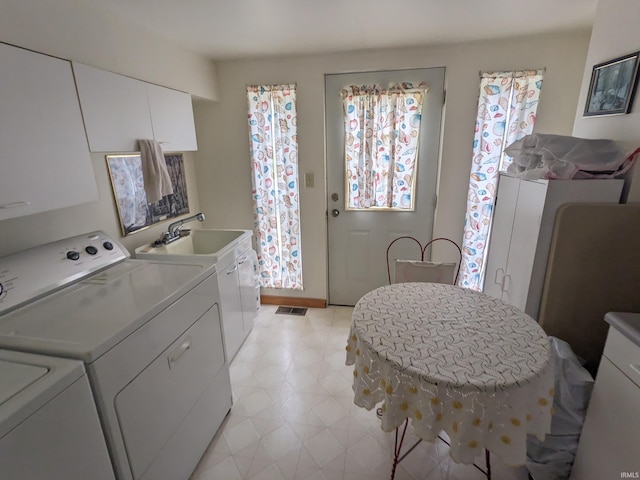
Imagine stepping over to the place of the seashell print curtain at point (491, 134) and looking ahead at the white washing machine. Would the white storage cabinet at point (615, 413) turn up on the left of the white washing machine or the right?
left

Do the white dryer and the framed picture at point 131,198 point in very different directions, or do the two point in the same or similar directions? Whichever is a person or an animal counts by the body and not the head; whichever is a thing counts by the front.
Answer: same or similar directions

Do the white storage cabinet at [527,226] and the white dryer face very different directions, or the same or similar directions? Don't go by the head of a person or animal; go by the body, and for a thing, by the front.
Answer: very different directions

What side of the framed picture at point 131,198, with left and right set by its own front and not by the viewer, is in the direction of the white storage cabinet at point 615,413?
front

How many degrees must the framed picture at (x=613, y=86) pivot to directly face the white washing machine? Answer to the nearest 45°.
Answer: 0° — it already faces it

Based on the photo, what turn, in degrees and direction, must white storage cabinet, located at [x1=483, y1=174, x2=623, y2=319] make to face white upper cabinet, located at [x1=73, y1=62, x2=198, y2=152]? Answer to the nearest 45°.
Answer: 0° — it already faces it

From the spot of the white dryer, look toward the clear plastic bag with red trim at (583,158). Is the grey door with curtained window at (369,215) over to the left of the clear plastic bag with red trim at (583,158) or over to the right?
left

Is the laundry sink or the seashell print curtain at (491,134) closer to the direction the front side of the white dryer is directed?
the seashell print curtain

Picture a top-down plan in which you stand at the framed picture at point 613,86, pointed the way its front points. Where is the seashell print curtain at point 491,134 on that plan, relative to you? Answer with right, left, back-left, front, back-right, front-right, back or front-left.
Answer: right

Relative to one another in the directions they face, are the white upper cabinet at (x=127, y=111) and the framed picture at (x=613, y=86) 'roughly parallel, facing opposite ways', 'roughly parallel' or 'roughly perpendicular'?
roughly parallel, facing opposite ways

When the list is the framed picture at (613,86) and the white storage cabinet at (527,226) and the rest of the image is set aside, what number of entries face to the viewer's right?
0

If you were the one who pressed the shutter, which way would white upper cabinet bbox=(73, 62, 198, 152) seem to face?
facing the viewer and to the right of the viewer

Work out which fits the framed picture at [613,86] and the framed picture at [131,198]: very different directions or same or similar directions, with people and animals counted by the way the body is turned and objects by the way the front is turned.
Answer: very different directions

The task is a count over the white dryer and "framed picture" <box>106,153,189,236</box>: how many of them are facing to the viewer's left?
0

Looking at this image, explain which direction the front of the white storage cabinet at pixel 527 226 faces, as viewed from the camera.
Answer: facing the viewer and to the left of the viewer

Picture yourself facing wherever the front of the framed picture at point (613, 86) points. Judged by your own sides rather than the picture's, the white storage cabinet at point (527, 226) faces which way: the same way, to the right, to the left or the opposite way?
the same way

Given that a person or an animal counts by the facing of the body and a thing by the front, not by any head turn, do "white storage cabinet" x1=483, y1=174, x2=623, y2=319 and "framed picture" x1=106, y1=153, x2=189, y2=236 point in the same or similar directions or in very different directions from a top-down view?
very different directions
